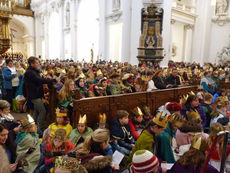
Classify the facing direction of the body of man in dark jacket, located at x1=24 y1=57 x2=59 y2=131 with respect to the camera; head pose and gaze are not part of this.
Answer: to the viewer's right

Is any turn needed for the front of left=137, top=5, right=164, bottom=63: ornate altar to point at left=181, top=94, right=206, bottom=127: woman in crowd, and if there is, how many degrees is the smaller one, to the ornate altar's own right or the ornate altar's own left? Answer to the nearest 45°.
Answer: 0° — it already faces them

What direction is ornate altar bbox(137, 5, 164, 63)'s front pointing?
toward the camera

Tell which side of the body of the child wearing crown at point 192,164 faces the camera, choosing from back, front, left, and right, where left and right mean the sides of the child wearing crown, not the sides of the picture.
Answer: back

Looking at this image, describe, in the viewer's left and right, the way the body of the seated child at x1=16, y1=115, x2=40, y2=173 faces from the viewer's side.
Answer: facing to the right of the viewer

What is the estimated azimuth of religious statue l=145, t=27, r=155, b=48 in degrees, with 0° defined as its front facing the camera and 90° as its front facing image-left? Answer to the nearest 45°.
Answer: approximately 0°

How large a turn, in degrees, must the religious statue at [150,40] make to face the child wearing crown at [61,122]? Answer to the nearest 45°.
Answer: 0° — it already faces them

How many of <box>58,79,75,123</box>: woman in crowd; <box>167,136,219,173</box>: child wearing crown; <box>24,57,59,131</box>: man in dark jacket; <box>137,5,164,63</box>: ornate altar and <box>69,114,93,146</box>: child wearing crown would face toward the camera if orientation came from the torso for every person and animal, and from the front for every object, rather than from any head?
2

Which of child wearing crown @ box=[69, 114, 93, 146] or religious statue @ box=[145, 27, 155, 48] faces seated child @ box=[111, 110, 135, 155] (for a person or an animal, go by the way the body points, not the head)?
the religious statue

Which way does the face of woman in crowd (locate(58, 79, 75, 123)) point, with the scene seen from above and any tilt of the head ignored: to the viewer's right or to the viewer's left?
to the viewer's right

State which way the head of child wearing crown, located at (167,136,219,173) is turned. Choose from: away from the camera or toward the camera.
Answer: away from the camera
